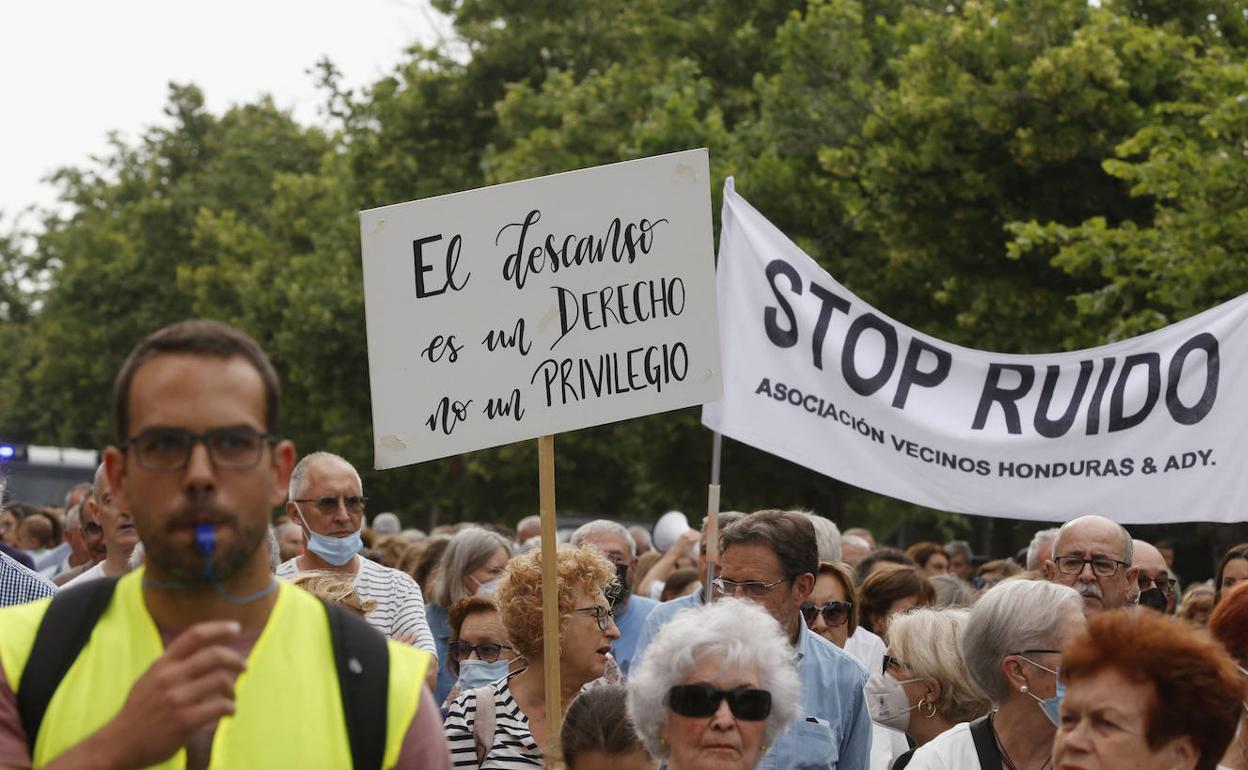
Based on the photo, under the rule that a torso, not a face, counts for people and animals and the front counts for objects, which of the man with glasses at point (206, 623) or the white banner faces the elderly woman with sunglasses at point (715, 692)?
the white banner

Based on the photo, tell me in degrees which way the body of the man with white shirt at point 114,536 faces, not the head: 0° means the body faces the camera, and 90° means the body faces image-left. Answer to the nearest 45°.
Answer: approximately 315°

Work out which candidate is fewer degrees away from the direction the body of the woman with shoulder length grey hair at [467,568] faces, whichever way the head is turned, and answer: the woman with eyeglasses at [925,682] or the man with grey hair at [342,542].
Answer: the woman with eyeglasses

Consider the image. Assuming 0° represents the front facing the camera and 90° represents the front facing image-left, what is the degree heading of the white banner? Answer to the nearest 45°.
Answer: approximately 0°

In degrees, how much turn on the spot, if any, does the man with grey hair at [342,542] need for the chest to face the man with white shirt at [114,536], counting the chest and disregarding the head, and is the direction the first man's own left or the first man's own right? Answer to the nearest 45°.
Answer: approximately 135° to the first man's own right
